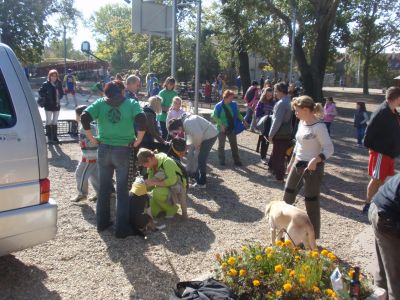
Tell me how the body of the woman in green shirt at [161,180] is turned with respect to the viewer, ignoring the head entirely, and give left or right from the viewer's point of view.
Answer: facing to the left of the viewer

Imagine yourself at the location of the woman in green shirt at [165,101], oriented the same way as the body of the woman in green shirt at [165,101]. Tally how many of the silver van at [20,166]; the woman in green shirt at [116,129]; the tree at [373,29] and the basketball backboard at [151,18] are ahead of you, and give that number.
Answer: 2

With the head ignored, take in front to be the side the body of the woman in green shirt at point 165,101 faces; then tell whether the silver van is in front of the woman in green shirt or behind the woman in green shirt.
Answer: in front

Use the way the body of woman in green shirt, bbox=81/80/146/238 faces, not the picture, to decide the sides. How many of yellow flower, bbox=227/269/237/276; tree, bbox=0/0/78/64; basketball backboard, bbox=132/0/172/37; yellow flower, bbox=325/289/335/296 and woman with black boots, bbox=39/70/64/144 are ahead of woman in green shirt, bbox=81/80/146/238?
3

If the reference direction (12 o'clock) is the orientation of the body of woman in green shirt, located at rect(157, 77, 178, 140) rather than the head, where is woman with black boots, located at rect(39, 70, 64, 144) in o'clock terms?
The woman with black boots is roughly at 4 o'clock from the woman in green shirt.

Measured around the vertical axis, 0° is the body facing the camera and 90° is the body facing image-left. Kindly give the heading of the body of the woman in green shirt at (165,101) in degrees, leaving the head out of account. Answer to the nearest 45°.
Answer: approximately 0°

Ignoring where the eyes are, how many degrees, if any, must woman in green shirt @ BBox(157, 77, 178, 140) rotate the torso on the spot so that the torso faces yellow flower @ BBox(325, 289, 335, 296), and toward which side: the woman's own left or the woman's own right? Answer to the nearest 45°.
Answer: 0° — they already face it

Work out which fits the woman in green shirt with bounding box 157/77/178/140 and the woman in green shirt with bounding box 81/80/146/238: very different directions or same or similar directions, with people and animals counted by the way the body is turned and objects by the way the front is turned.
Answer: very different directions

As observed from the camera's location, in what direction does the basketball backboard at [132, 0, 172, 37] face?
facing away from the viewer and to the left of the viewer

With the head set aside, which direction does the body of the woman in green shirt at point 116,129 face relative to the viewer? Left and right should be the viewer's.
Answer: facing away from the viewer

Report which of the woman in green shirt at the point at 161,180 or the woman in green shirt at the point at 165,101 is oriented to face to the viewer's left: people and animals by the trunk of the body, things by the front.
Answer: the woman in green shirt at the point at 161,180

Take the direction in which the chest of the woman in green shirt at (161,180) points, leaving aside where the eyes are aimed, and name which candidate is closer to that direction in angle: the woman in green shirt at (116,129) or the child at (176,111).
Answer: the woman in green shirt
